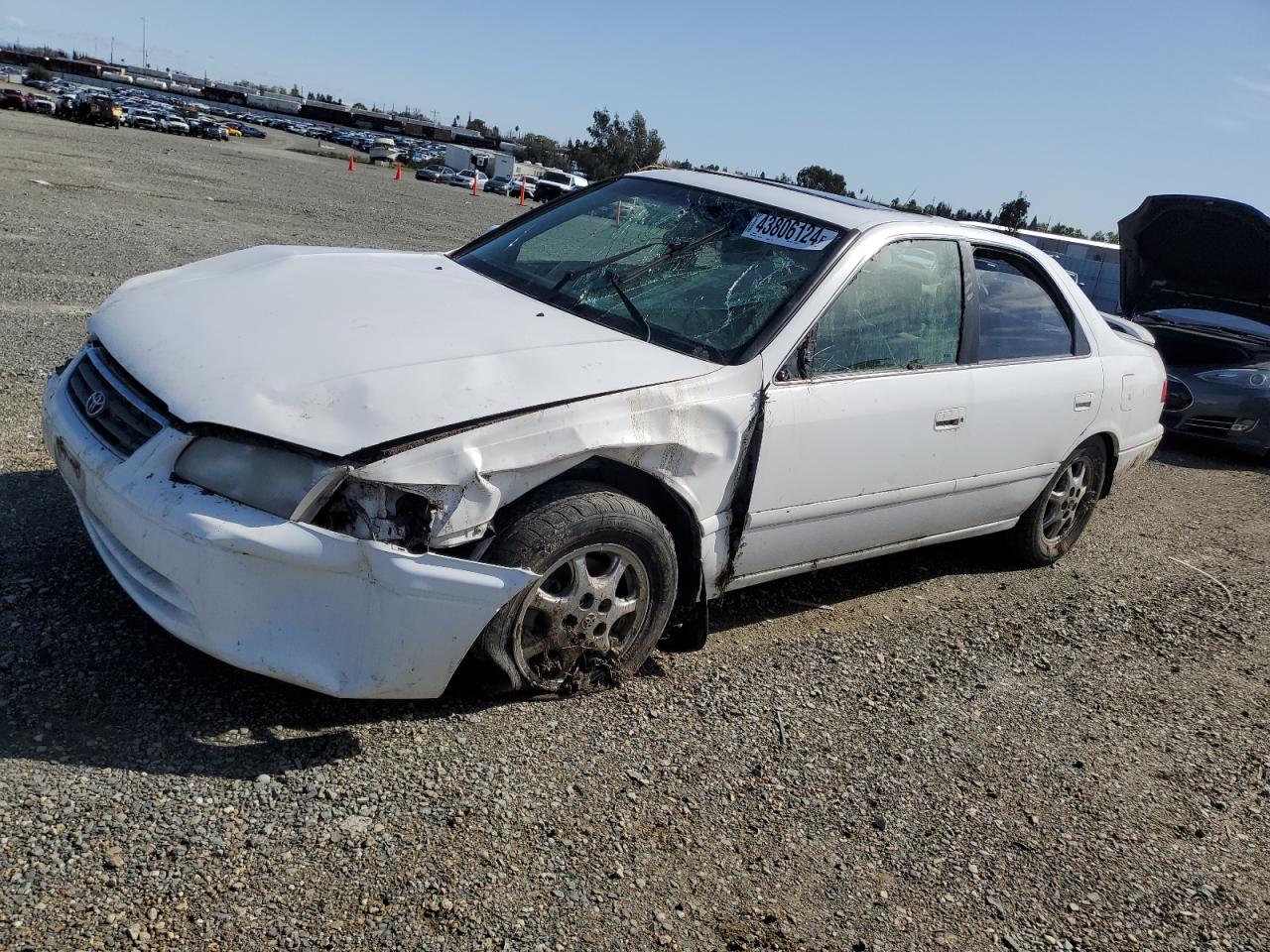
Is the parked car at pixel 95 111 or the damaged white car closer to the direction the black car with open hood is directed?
the damaged white car

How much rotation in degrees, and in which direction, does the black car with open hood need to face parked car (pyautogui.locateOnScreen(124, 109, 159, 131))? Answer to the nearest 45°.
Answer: approximately 90° to its right

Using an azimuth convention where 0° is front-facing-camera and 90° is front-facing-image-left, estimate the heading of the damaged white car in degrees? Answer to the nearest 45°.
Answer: approximately 45°

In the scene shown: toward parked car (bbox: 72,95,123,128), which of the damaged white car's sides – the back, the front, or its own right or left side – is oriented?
right
